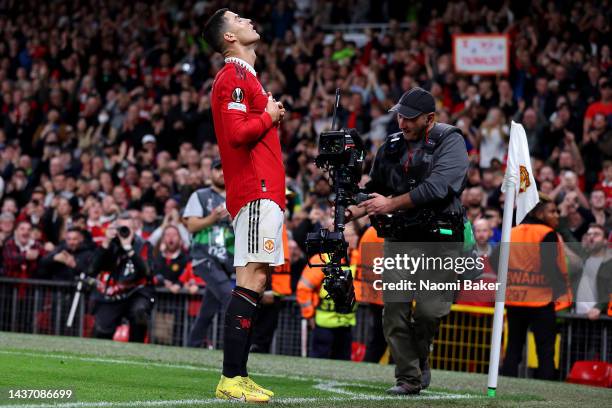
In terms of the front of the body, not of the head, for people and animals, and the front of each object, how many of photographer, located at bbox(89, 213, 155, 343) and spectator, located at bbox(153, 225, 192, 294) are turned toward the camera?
2

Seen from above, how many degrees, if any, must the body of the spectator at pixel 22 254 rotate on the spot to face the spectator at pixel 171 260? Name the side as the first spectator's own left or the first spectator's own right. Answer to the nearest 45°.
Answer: approximately 45° to the first spectator's own left

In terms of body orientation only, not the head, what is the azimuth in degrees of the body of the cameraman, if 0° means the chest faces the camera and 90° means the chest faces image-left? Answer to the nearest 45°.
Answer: approximately 45°

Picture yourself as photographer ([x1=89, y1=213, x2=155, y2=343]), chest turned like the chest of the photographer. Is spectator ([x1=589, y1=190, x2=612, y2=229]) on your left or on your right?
on your left

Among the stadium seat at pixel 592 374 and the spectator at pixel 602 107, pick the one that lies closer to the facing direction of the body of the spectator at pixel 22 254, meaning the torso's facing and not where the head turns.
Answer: the stadium seat

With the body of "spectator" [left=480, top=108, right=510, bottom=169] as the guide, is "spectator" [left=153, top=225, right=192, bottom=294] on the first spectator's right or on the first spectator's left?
on the first spectator's right

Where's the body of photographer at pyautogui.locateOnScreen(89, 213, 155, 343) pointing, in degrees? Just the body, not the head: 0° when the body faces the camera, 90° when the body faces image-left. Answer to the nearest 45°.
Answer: approximately 0°

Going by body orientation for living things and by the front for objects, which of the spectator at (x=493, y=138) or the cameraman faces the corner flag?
the spectator

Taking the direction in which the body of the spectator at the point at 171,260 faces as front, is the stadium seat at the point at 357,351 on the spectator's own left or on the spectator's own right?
on the spectator's own left

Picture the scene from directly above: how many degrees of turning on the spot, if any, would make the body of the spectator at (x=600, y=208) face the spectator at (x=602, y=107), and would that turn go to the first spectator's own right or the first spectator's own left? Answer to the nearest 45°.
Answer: approximately 180°
